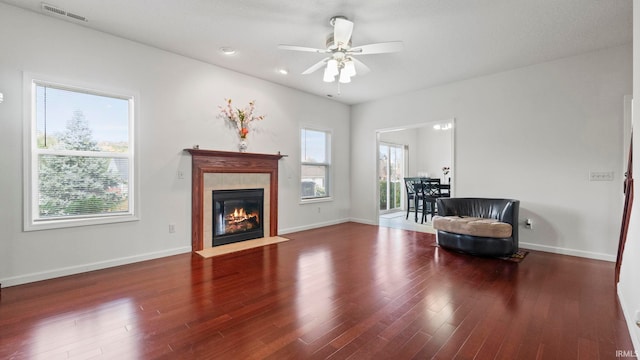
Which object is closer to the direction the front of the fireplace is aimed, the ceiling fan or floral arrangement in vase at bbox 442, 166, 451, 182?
the ceiling fan

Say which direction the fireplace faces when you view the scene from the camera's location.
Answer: facing the viewer and to the right of the viewer

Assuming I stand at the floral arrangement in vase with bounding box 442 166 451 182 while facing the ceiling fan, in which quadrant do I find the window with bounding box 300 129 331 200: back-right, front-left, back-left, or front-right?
front-right

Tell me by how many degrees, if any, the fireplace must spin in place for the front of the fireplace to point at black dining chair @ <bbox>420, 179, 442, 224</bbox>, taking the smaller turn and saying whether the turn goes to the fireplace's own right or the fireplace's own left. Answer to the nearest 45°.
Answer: approximately 45° to the fireplace's own left

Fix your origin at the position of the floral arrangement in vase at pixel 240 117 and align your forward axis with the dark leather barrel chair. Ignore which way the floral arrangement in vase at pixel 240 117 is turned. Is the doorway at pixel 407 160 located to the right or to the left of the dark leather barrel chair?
left

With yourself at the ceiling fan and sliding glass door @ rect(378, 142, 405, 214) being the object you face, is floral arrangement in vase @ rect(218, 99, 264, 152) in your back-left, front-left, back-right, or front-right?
front-left

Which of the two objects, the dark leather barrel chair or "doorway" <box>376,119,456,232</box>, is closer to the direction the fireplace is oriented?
the dark leather barrel chair

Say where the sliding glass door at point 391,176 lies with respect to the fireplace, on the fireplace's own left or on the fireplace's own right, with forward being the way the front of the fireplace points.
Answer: on the fireplace's own left

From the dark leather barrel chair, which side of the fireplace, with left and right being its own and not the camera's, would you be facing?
front

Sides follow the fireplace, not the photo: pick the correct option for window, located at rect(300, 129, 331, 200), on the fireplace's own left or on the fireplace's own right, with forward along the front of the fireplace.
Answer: on the fireplace's own left

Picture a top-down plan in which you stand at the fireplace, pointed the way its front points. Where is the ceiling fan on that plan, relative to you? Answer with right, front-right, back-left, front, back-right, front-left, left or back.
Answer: front
